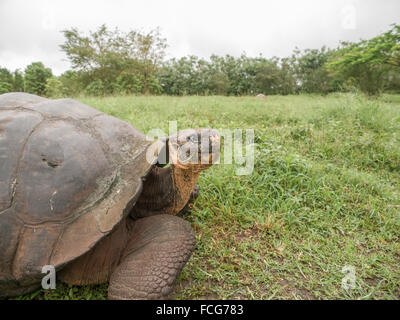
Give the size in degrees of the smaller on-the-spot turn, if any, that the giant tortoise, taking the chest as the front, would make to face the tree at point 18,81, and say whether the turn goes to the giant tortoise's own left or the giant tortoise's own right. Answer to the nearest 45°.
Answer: approximately 90° to the giant tortoise's own left

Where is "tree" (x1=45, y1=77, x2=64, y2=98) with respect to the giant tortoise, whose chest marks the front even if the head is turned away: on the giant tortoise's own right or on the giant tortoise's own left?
on the giant tortoise's own left

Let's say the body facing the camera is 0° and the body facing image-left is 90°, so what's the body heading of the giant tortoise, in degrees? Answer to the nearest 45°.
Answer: approximately 270°

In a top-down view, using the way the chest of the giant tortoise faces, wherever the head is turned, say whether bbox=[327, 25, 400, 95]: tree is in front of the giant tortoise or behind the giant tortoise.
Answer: in front

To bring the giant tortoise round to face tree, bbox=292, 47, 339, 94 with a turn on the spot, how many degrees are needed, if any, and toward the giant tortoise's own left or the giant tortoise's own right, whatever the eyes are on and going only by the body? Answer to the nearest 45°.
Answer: approximately 45° to the giant tortoise's own left
